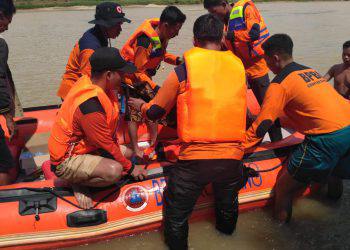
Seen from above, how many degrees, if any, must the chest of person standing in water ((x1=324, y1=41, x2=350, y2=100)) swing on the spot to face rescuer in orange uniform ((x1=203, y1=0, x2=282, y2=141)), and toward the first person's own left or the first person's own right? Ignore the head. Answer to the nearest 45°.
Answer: approximately 45° to the first person's own right

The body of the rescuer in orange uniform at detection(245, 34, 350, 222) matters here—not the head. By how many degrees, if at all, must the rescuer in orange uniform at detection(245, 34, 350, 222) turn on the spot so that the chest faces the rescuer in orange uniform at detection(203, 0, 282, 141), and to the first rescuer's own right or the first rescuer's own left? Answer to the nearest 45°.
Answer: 0° — they already face them

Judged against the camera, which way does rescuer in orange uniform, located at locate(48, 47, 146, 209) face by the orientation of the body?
to the viewer's right

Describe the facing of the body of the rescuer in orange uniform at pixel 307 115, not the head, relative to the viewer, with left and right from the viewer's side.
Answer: facing away from the viewer and to the left of the viewer

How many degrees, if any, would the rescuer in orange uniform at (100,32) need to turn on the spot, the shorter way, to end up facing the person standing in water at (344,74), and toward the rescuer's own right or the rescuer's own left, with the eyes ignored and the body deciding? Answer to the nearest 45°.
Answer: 0° — they already face them
